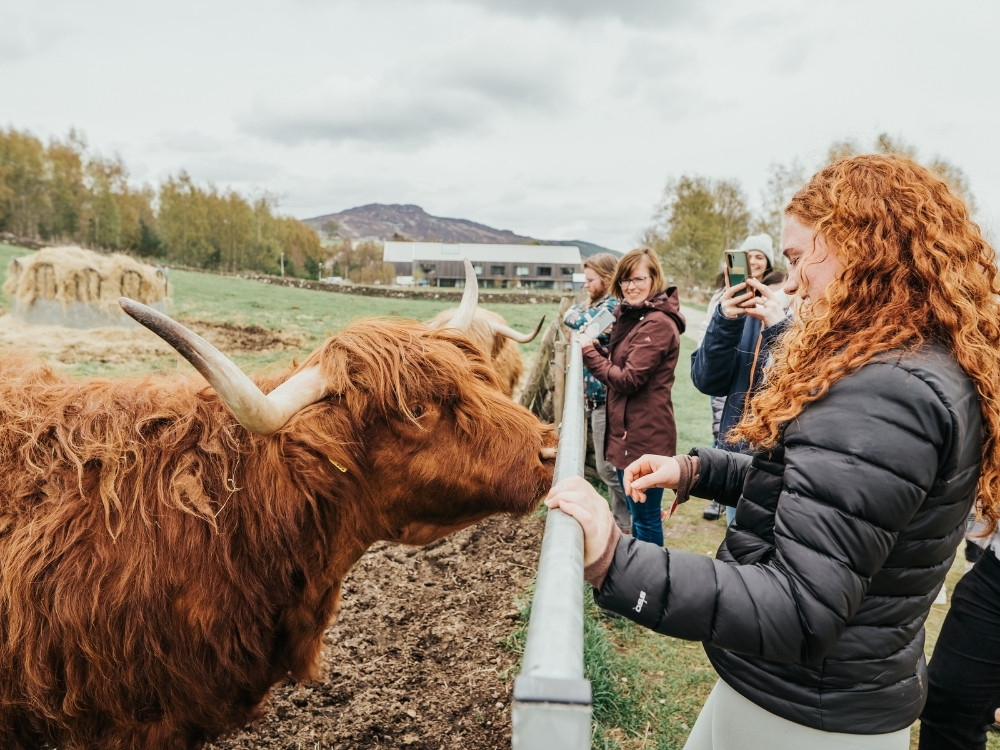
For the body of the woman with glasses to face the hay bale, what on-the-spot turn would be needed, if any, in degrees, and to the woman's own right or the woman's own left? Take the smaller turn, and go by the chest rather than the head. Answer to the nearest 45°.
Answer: approximately 90° to the woman's own right

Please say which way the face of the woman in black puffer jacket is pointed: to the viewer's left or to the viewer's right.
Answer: to the viewer's left

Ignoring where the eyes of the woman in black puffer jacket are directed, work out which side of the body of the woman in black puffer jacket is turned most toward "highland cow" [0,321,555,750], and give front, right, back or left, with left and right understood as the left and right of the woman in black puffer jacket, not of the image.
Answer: front

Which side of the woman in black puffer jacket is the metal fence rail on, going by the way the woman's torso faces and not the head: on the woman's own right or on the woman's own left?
on the woman's own left

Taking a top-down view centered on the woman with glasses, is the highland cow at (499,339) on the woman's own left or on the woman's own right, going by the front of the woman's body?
on the woman's own right

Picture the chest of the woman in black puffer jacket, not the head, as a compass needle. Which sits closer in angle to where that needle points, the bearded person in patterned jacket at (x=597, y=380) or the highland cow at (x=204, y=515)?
the highland cow

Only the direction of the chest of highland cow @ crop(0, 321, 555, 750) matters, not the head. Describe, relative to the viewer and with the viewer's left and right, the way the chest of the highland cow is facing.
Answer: facing to the right of the viewer

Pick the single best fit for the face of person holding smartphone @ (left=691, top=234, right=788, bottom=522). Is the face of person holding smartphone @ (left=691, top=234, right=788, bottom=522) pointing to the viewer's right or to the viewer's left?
to the viewer's left

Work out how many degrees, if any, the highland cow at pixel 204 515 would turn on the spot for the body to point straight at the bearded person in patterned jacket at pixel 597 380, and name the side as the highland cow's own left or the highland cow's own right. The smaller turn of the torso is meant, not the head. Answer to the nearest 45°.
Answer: approximately 45° to the highland cow's own left

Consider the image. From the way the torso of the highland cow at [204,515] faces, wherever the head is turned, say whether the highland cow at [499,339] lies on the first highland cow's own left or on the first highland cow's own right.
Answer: on the first highland cow's own left

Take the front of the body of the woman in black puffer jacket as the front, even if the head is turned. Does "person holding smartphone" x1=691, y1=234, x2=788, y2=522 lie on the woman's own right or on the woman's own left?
on the woman's own right

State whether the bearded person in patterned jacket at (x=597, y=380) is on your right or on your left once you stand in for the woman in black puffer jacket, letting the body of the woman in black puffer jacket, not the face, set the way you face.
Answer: on your right

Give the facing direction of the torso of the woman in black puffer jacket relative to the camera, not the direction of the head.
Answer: to the viewer's left

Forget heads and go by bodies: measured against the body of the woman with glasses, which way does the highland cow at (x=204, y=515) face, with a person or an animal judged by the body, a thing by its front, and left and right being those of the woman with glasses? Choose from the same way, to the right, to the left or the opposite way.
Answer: the opposite way
